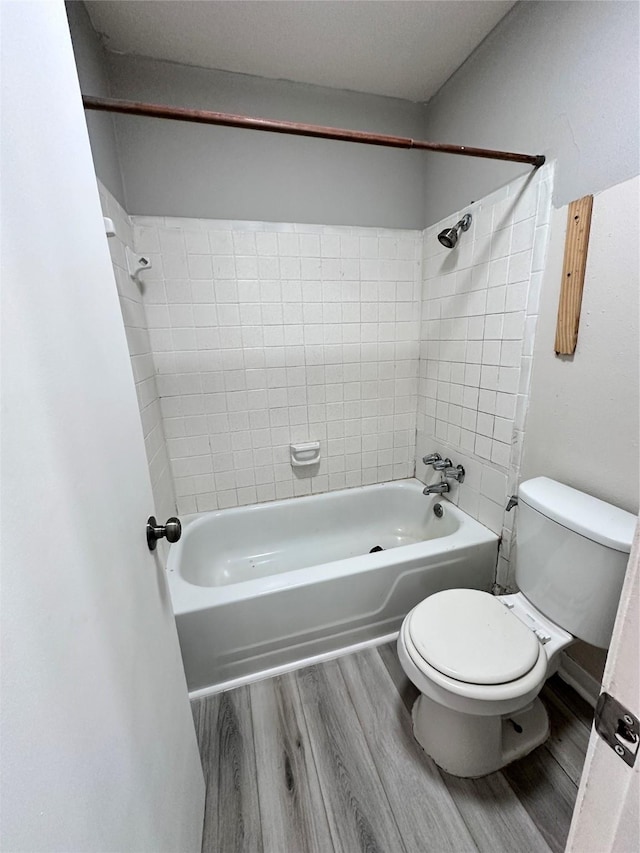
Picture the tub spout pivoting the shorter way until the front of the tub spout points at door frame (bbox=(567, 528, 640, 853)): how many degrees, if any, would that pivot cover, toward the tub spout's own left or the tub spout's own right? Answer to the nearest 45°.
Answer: approximately 90° to the tub spout's own left

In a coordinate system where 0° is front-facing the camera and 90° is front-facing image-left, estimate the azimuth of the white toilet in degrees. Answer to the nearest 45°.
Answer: approximately 45°

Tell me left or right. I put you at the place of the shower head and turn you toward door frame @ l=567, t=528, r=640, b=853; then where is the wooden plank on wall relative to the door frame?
left

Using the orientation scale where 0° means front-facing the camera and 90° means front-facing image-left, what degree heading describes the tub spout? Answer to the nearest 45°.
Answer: approximately 90°

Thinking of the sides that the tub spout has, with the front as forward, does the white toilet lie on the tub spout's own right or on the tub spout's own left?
on the tub spout's own left

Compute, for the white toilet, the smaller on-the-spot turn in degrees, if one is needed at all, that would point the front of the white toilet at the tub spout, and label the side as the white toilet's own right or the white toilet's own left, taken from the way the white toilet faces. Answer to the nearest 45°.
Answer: approximately 90° to the white toilet's own right
